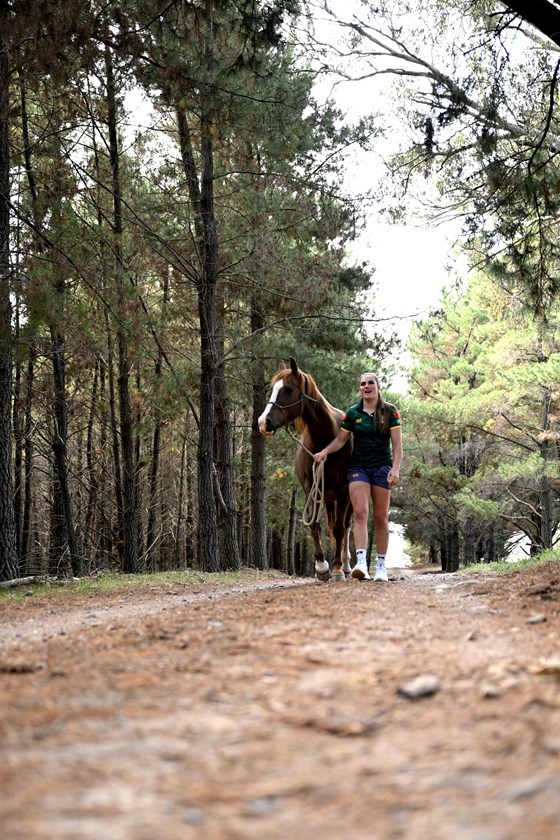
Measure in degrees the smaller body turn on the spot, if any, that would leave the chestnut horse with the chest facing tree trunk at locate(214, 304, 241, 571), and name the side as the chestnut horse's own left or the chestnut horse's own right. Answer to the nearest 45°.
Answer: approximately 135° to the chestnut horse's own right

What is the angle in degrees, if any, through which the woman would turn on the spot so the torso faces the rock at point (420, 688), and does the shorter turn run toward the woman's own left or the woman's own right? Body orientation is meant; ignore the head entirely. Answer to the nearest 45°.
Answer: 0° — they already face it

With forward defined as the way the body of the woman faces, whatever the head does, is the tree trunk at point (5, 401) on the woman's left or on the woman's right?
on the woman's right

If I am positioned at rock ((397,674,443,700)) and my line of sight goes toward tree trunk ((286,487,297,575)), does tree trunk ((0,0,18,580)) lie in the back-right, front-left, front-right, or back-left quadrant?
front-left

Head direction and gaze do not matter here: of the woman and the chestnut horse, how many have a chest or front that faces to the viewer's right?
0

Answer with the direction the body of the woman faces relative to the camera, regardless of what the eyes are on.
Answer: toward the camera

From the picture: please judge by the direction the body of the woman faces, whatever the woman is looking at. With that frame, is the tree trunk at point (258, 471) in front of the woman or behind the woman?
behind

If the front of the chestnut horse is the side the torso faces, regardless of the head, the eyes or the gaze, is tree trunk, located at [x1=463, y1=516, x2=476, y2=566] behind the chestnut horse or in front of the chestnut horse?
behind

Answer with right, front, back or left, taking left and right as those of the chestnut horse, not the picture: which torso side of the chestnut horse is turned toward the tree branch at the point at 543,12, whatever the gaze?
left

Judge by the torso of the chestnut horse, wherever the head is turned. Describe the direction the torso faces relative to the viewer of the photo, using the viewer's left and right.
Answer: facing the viewer and to the left of the viewer
